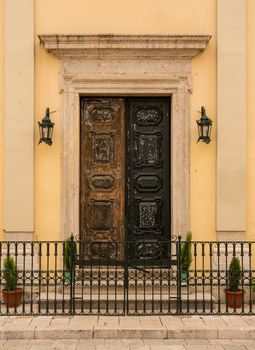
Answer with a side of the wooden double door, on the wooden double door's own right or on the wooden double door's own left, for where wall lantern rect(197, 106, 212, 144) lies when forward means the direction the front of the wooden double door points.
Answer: on the wooden double door's own left

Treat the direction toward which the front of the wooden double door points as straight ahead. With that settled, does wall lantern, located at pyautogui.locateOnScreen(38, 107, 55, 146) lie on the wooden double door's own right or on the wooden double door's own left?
on the wooden double door's own right

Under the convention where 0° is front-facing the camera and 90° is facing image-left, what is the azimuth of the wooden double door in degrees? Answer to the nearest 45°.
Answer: approximately 0°

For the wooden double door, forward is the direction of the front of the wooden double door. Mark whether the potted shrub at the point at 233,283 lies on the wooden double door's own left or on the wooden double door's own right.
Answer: on the wooden double door's own left
